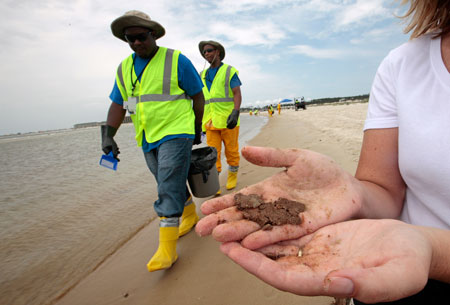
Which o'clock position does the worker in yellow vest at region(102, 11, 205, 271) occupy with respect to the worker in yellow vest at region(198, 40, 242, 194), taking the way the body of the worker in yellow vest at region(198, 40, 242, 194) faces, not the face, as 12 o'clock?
the worker in yellow vest at region(102, 11, 205, 271) is roughly at 11 o'clock from the worker in yellow vest at region(198, 40, 242, 194).

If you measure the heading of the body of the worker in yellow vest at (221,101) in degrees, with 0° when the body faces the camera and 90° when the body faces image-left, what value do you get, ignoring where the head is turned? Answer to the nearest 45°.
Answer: approximately 45°

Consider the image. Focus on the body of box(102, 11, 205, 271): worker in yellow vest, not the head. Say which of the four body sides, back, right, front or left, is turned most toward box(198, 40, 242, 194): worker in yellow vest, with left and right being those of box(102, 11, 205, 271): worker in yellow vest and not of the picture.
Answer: back

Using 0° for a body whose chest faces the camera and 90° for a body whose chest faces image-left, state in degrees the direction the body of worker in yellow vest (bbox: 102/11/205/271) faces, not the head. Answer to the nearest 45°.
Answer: approximately 45°
